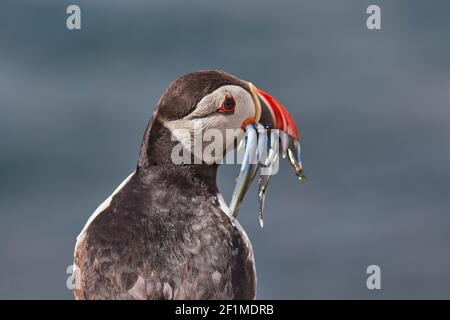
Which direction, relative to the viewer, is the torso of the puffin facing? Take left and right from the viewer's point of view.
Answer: facing away from the viewer and to the right of the viewer
